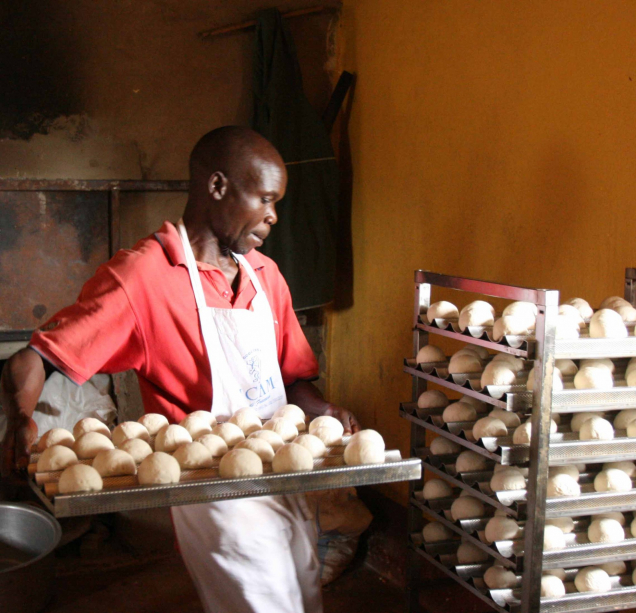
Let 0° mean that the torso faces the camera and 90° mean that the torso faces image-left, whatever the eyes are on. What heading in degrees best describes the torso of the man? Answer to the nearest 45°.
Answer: approximately 315°

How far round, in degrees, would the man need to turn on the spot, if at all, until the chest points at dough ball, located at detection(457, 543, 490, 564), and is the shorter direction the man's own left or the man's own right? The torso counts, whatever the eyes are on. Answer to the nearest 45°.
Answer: approximately 45° to the man's own left

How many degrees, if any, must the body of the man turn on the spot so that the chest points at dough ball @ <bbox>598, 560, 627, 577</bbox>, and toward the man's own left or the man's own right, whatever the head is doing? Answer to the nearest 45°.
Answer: approximately 45° to the man's own left

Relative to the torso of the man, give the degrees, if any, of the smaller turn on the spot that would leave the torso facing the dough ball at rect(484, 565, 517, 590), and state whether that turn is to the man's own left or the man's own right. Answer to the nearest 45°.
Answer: approximately 45° to the man's own left

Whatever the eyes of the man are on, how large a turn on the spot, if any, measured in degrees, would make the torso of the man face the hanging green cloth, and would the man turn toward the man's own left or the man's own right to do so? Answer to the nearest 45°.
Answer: approximately 135° to the man's own left

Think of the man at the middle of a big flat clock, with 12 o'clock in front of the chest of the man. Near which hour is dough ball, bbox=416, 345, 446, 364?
The dough ball is roughly at 10 o'clock from the man.

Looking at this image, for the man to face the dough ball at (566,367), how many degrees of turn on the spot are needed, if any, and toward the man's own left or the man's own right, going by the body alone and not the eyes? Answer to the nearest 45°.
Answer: approximately 45° to the man's own left

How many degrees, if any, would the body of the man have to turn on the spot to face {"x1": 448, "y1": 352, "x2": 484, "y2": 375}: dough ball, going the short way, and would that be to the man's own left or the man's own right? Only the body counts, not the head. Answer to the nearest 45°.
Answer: approximately 45° to the man's own left

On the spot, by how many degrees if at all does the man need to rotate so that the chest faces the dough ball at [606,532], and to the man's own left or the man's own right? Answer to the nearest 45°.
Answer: approximately 45° to the man's own left
